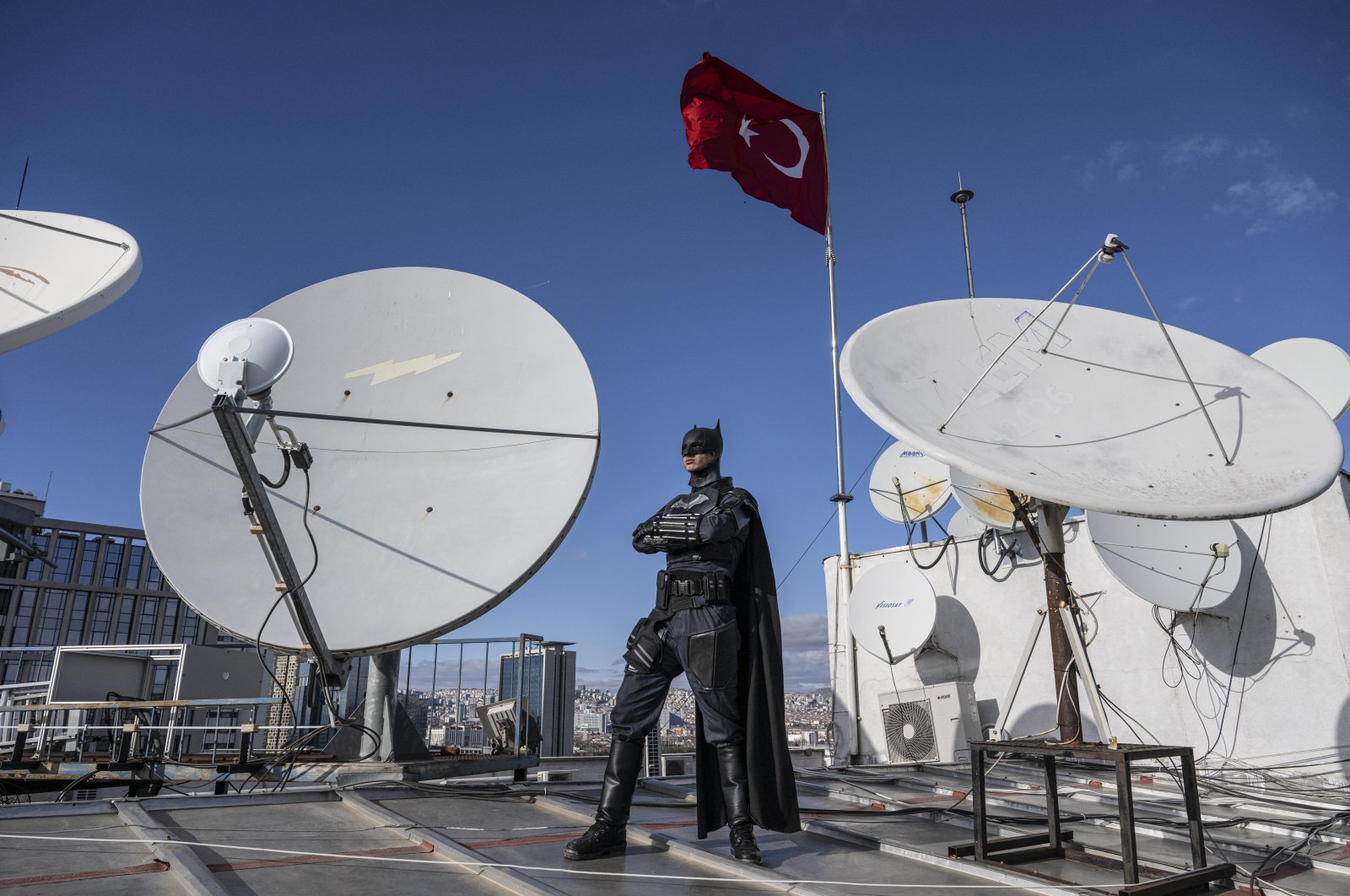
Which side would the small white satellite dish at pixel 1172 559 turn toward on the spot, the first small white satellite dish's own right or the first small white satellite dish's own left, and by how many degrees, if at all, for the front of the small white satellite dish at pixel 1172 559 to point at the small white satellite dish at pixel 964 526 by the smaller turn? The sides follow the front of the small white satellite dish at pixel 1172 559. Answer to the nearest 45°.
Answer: approximately 180°

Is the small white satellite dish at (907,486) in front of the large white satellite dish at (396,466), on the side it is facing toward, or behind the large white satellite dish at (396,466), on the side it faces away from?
behind

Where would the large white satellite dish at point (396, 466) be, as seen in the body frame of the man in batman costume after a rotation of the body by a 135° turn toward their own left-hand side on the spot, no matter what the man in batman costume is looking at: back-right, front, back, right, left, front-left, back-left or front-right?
back-left

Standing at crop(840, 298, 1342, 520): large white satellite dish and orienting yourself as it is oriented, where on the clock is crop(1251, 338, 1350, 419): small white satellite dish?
The small white satellite dish is roughly at 8 o'clock from the large white satellite dish.

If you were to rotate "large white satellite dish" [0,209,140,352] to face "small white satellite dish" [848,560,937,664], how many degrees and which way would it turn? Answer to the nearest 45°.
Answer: approximately 135° to its left

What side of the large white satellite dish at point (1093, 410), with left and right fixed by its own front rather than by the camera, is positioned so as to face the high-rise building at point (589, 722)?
back

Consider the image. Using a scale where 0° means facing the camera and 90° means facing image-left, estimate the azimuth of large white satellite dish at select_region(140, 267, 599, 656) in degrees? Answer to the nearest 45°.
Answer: approximately 45°
